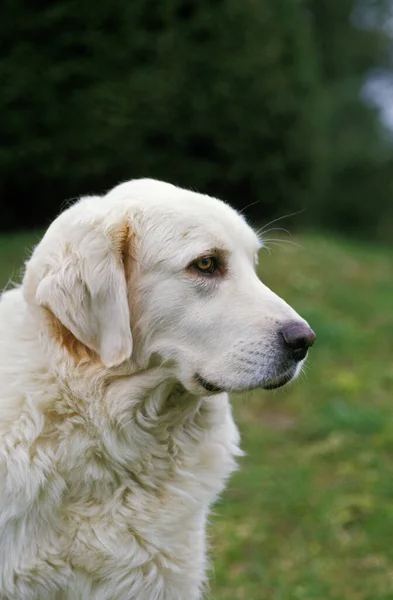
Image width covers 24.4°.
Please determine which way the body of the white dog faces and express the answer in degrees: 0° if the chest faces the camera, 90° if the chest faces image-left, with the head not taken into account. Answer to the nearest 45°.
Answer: approximately 270°
